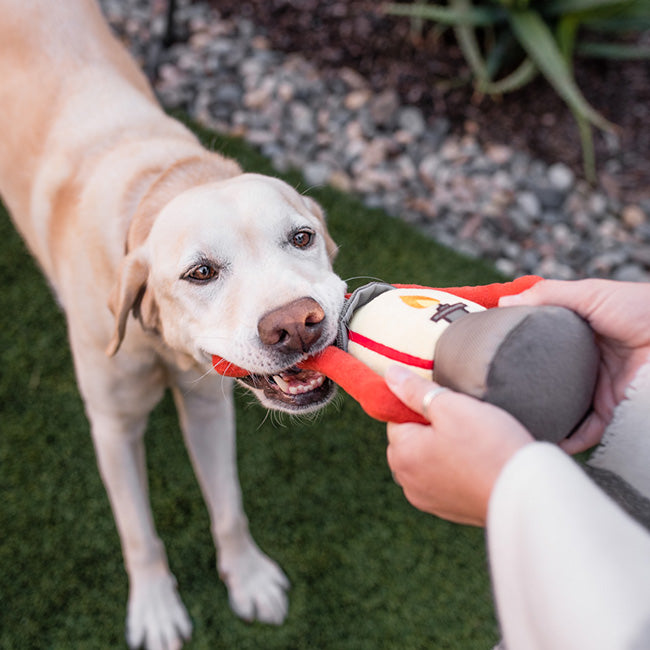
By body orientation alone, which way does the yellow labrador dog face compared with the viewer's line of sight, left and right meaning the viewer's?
facing the viewer and to the right of the viewer
